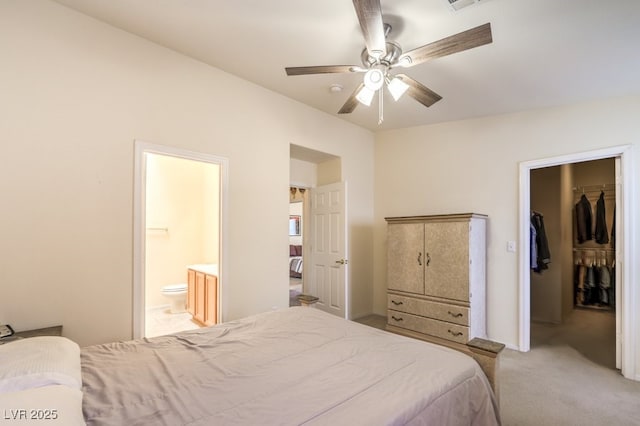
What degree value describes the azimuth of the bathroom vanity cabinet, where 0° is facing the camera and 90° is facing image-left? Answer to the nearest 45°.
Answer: approximately 45°

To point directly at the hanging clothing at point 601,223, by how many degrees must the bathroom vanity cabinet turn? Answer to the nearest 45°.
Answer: approximately 135° to its left

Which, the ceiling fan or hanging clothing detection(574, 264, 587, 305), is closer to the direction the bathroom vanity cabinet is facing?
the ceiling fan
